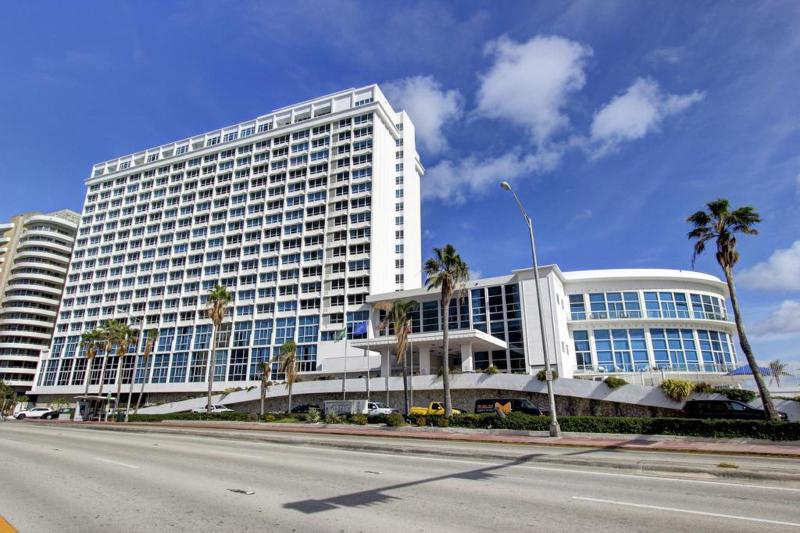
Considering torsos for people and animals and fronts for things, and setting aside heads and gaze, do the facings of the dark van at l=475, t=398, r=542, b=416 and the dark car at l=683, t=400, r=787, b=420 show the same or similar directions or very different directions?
same or similar directions

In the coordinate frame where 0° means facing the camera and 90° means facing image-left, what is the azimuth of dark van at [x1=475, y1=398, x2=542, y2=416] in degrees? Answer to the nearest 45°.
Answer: approximately 270°

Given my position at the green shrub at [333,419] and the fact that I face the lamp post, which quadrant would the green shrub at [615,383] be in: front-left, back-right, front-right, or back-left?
front-left

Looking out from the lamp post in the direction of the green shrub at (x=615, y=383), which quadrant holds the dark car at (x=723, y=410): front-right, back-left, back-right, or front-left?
front-right

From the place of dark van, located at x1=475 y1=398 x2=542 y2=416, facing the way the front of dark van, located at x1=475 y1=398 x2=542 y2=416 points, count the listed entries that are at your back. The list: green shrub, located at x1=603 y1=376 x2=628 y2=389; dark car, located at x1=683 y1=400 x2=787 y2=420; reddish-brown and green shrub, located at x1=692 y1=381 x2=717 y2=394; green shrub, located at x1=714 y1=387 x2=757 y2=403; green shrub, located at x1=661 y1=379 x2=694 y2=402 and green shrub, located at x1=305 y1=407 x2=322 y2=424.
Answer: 1

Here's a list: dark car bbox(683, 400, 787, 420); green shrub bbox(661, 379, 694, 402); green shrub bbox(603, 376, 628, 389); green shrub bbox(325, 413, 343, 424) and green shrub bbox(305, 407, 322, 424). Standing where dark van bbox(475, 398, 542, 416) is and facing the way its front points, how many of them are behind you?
2
